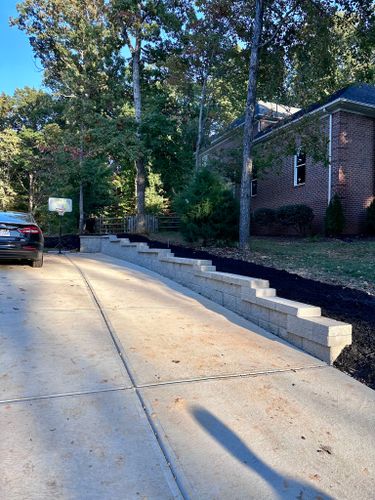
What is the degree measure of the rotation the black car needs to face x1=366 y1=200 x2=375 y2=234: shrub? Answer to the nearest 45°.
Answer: approximately 90° to its right

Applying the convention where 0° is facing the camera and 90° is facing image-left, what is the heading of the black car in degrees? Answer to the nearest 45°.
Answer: approximately 180°

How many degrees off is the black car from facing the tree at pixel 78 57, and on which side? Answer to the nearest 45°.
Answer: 0° — it already faces it

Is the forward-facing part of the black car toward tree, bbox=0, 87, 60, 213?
yes

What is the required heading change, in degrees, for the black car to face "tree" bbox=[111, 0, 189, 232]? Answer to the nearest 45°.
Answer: approximately 45° to its right

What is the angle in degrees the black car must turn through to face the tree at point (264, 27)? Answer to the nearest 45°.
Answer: approximately 90° to its right

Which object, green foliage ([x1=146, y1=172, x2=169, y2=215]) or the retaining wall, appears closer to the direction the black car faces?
the green foliage
